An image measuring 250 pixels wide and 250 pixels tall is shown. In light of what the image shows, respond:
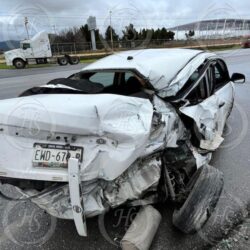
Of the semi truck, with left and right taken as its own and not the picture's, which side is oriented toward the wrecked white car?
left

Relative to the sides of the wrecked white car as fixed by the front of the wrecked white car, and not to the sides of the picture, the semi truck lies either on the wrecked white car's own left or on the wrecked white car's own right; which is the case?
on the wrecked white car's own left

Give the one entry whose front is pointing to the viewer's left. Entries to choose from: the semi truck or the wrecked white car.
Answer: the semi truck

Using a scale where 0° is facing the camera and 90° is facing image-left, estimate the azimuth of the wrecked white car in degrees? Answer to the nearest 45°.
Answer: approximately 225°

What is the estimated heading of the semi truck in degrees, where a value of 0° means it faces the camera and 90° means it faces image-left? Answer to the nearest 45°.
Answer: approximately 90°

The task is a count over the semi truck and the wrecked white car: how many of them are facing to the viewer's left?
1
